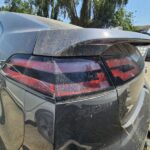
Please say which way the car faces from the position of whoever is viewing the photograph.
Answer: facing away from the viewer and to the left of the viewer

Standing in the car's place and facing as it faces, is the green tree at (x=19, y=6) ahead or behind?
ahead

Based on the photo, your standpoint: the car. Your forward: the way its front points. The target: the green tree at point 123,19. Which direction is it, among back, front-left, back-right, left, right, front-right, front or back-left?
front-right

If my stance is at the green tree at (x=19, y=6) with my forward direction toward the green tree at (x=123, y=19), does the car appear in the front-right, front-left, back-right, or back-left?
front-right

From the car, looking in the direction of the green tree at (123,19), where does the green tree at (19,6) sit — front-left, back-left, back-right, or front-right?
front-left

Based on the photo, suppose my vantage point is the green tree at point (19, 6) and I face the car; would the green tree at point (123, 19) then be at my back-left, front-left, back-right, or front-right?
front-left
